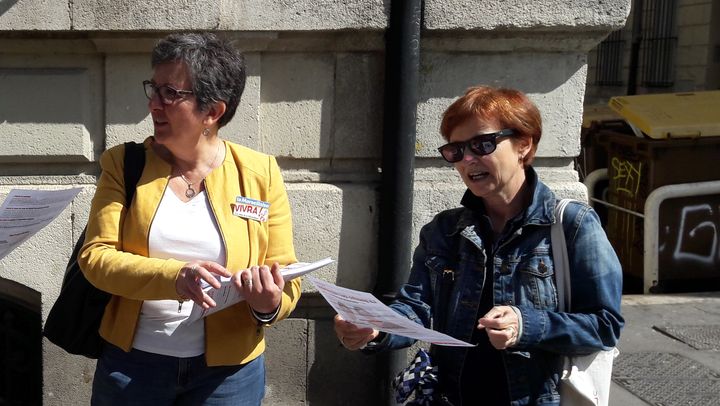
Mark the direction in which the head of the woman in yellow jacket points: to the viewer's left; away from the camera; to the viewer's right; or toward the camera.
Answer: to the viewer's left

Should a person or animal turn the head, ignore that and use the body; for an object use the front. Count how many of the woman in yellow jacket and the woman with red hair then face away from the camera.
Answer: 0

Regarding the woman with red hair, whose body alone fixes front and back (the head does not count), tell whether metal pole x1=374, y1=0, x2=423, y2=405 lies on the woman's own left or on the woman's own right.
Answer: on the woman's own right

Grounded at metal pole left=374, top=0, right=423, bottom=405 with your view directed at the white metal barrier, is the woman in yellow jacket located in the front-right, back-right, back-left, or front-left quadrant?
back-right

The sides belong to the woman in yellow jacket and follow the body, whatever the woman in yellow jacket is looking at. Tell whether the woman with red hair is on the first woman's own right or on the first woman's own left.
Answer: on the first woman's own left

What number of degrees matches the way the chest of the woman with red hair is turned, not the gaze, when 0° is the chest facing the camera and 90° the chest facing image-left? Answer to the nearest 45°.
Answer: approximately 45°

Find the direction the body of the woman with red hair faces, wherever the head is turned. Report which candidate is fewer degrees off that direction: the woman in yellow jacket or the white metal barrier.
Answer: the woman in yellow jacket

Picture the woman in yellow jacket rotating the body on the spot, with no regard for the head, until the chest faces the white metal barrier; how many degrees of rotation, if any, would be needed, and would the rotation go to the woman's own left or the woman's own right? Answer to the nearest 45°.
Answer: approximately 135° to the woman's own left

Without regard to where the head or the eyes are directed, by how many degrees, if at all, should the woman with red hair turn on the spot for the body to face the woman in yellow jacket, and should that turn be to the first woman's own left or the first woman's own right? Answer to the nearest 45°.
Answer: approximately 45° to the first woman's own right
